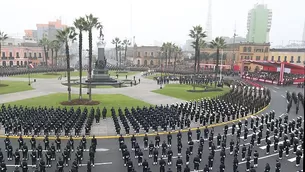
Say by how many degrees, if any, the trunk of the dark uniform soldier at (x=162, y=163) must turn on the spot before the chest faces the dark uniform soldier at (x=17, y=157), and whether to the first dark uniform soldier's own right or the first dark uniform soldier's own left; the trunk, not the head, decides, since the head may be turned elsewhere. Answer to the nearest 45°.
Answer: approximately 90° to the first dark uniform soldier's own left

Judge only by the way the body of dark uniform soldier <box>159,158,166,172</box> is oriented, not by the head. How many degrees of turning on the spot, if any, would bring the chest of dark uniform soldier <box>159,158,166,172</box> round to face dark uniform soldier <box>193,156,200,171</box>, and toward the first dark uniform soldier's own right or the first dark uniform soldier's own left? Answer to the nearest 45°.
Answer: approximately 90° to the first dark uniform soldier's own right

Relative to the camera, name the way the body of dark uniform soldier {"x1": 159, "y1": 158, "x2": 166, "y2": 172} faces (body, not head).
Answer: away from the camera

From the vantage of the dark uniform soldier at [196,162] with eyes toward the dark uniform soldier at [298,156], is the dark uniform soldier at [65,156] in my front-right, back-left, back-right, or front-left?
back-left

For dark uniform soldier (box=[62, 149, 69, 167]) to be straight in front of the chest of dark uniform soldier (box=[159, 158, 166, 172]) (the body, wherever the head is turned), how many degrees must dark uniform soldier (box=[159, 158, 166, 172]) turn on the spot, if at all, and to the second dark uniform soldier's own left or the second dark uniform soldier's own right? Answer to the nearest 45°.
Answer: approximately 90° to the second dark uniform soldier's own left

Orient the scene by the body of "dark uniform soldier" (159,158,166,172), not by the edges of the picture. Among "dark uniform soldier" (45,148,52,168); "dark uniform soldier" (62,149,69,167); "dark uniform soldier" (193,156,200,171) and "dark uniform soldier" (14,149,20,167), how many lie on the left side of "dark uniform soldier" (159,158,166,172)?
3

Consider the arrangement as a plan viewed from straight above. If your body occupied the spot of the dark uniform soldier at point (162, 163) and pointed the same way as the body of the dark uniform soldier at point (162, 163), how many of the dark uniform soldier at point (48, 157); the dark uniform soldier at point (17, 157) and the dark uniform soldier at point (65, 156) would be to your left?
3

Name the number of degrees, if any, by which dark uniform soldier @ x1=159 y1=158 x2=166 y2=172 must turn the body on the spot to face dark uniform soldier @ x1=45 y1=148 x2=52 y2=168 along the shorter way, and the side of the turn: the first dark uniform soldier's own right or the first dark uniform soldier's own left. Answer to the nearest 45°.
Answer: approximately 90° to the first dark uniform soldier's own left
